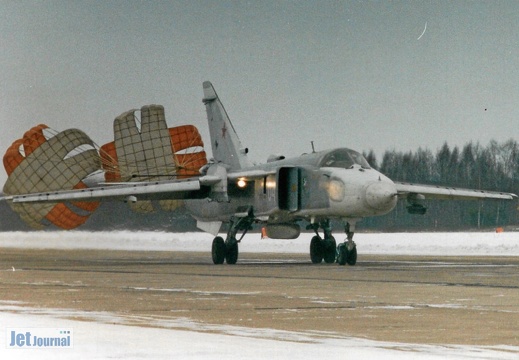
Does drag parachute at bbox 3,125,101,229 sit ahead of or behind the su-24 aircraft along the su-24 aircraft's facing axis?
behind

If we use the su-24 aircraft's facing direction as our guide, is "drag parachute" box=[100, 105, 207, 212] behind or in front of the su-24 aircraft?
behind

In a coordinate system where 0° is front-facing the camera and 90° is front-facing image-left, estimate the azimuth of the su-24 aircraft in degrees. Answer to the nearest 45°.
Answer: approximately 315°
